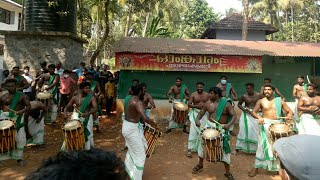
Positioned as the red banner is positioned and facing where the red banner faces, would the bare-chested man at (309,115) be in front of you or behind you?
in front

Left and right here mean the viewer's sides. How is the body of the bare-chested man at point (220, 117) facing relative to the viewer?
facing the viewer and to the left of the viewer

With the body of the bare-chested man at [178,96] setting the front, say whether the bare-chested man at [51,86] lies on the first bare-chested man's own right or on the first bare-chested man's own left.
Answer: on the first bare-chested man's own right

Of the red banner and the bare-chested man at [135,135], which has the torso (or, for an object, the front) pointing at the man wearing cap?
the red banner

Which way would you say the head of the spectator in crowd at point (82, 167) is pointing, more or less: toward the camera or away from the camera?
away from the camera

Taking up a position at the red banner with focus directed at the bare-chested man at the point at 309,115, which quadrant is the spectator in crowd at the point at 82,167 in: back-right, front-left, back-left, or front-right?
front-right

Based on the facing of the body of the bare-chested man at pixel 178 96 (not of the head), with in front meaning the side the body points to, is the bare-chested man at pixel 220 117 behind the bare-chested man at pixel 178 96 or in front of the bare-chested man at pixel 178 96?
in front

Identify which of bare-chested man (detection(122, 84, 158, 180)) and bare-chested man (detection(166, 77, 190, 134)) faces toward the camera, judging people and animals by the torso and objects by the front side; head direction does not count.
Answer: bare-chested man (detection(166, 77, 190, 134))

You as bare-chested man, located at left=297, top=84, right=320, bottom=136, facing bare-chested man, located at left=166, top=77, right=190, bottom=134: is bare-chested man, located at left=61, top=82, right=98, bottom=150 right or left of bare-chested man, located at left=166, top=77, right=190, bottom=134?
left

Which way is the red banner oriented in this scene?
toward the camera

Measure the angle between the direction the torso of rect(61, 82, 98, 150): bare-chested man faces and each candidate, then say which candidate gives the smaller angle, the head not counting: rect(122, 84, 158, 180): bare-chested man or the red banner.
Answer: the bare-chested man

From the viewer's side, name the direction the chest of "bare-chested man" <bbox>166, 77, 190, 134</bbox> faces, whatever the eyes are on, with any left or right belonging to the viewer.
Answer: facing the viewer

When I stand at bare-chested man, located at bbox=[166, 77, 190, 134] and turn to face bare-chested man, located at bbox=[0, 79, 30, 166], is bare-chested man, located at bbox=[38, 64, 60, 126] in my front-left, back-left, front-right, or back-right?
front-right

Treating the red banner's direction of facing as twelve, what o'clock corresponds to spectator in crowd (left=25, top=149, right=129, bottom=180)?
The spectator in crowd is roughly at 12 o'clock from the red banner.

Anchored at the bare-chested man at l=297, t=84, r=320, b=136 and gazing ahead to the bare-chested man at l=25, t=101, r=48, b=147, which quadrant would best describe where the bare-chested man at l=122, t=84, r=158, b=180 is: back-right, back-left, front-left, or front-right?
front-left
